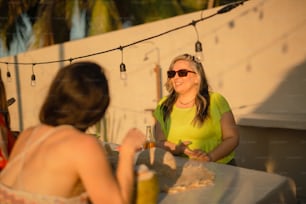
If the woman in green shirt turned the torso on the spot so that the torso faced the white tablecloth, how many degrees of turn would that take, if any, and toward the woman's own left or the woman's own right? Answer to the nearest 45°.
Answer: approximately 45° to the woman's own left

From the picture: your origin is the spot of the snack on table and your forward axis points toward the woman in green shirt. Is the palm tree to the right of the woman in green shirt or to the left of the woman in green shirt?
left

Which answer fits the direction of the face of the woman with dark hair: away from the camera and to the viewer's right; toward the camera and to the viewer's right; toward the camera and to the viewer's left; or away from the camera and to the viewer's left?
away from the camera and to the viewer's right

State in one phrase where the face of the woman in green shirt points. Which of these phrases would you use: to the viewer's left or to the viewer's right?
to the viewer's left

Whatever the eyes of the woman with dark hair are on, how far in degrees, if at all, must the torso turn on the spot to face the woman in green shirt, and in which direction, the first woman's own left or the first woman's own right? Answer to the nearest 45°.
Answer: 0° — they already face them

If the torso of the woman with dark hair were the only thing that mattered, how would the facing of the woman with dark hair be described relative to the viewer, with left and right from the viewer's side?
facing away from the viewer and to the right of the viewer

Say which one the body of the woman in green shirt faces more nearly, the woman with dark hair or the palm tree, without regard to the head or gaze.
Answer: the woman with dark hair

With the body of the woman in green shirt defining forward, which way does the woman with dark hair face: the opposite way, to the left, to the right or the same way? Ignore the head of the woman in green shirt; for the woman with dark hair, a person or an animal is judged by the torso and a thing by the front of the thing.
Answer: the opposite way
